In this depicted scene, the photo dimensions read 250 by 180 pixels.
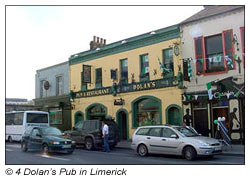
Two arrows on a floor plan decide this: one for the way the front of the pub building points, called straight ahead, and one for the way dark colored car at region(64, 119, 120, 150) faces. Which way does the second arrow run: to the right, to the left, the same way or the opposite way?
to the right

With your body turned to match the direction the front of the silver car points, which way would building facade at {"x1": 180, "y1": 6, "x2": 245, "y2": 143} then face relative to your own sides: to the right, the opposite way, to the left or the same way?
to the right

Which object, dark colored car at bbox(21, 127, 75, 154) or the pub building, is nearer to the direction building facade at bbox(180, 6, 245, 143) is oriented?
the dark colored car

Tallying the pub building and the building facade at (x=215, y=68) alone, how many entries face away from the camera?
0

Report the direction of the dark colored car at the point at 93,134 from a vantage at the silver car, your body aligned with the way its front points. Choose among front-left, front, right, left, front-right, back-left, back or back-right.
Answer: back

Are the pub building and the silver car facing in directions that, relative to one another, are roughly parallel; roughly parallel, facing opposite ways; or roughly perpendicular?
roughly perpendicular

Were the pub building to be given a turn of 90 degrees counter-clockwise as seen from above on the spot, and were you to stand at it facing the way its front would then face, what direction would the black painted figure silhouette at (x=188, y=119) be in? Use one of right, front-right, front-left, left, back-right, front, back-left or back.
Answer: front

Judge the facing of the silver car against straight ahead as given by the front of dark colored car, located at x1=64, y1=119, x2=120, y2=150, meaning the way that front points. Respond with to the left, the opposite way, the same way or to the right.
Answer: the opposite way

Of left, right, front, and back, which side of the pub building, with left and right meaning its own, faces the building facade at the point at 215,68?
left

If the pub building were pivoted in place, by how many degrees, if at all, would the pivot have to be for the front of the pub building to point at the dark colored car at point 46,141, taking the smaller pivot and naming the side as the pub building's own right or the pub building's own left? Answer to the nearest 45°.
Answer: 0° — it already faces it

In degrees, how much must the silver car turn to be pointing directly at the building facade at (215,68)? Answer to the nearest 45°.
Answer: approximately 90° to its left
